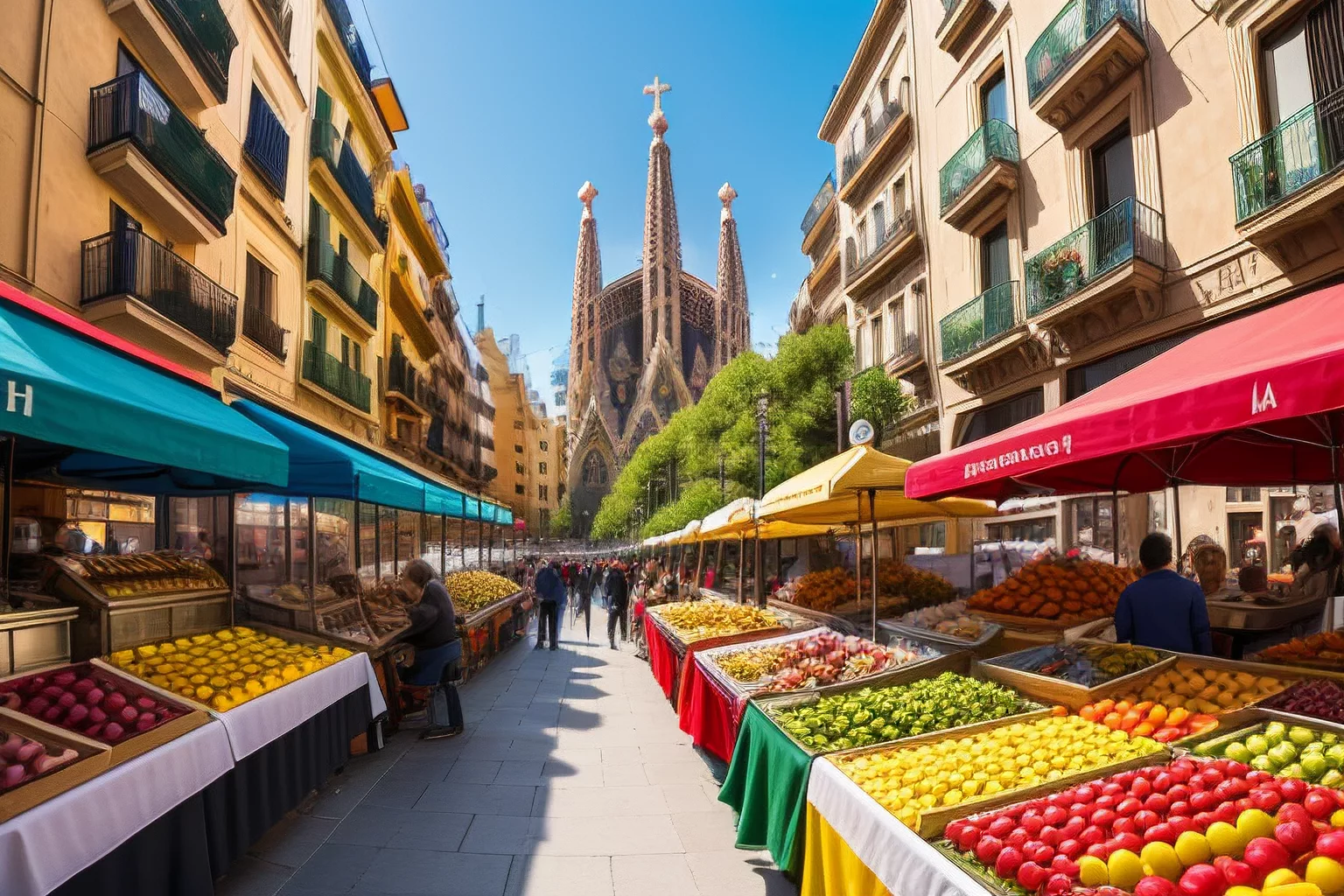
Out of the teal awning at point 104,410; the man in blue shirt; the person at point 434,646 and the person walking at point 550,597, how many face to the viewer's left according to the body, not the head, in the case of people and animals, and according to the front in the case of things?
1

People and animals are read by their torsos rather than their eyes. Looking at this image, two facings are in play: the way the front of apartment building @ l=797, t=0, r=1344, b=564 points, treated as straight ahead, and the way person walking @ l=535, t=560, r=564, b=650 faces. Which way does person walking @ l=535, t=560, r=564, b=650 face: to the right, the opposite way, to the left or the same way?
to the right

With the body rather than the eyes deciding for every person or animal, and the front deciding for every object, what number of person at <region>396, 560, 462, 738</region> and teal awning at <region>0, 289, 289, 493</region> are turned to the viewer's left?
1

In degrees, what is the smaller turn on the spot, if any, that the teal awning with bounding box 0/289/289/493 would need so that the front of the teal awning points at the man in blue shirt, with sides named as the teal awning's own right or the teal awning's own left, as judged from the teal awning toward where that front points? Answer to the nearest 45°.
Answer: approximately 45° to the teal awning's own left

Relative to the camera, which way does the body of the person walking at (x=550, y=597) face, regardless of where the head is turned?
away from the camera

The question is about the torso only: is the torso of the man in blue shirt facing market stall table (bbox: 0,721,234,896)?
no

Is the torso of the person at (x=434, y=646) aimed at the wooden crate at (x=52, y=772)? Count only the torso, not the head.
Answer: no

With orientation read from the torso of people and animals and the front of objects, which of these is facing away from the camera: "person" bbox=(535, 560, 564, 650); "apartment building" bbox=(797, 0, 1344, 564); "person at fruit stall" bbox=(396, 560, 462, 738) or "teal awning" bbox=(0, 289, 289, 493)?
"person" bbox=(535, 560, 564, 650)

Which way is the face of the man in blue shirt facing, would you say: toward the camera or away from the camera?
away from the camera

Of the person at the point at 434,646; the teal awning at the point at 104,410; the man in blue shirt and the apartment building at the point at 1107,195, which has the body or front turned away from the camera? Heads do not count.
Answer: the man in blue shirt

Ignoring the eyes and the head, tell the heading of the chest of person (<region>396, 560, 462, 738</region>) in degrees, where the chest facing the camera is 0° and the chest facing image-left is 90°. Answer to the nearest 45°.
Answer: approximately 90°

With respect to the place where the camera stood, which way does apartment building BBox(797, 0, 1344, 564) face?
facing the viewer and to the left of the viewer

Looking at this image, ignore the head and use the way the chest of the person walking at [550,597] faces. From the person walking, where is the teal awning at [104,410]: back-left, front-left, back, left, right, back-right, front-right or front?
back

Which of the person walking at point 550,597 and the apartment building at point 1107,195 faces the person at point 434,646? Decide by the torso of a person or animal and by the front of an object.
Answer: the apartment building

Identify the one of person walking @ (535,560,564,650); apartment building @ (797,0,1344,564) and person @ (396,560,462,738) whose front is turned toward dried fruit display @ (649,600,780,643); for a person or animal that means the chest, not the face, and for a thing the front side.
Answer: the apartment building

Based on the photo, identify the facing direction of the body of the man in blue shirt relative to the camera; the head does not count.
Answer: away from the camera

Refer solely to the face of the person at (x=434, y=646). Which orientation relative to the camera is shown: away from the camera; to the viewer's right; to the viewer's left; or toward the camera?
to the viewer's left
